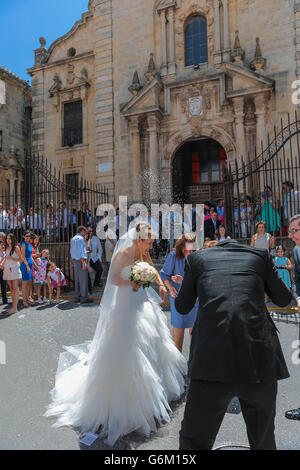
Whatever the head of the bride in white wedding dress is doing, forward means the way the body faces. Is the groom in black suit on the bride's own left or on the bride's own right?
on the bride's own right

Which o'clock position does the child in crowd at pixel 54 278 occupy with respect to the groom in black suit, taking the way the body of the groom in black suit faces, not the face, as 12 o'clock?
The child in crowd is roughly at 11 o'clock from the groom in black suit.

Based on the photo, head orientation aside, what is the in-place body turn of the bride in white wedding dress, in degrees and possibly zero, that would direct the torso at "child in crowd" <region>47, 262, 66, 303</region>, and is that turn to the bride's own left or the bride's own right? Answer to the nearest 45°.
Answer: approximately 90° to the bride's own left

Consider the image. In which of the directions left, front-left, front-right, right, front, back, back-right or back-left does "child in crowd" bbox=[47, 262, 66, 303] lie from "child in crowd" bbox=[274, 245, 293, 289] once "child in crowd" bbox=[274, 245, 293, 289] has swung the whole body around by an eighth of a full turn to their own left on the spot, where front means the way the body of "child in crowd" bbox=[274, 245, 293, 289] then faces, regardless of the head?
back-right

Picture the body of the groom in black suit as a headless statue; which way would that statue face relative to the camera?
away from the camera

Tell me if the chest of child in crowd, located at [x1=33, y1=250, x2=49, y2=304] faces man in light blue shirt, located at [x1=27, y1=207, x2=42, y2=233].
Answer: no

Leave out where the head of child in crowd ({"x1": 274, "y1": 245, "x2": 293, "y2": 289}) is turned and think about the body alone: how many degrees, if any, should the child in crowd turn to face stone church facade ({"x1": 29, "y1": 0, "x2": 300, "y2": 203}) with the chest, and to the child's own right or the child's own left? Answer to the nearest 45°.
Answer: approximately 135° to the child's own right

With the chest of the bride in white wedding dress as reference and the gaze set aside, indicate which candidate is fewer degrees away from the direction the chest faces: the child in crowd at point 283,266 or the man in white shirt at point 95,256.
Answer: the child in crowd

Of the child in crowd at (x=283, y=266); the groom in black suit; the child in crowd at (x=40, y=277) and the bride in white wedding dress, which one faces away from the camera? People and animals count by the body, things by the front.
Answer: the groom in black suit

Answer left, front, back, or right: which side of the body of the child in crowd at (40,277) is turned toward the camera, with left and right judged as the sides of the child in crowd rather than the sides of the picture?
front

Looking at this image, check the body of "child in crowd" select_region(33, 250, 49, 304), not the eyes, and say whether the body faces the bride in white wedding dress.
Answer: yes

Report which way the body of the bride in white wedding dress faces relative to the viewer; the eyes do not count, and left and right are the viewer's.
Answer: facing to the right of the viewer

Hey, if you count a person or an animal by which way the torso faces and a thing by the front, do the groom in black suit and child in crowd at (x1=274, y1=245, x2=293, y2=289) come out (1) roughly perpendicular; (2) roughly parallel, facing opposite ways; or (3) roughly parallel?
roughly parallel, facing opposite ways
